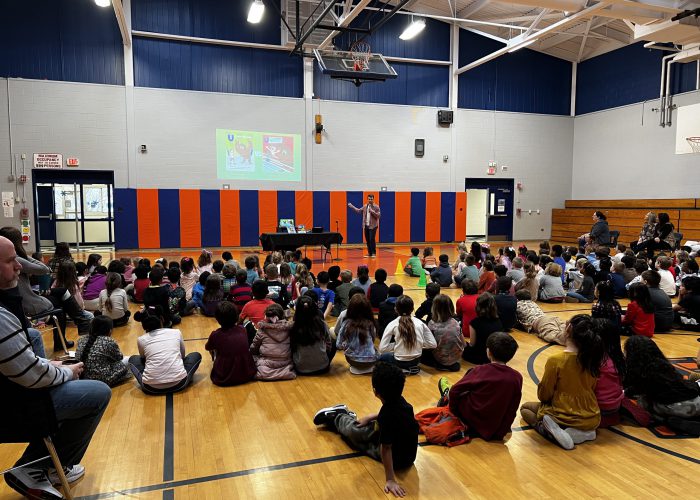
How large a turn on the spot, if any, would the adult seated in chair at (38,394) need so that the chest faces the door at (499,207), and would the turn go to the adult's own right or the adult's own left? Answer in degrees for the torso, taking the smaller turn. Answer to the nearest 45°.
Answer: approximately 45° to the adult's own left

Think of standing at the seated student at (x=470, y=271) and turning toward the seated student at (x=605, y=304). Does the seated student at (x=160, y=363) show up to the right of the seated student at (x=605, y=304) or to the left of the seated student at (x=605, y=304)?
right

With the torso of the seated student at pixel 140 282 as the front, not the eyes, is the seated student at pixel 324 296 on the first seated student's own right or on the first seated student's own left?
on the first seated student's own right

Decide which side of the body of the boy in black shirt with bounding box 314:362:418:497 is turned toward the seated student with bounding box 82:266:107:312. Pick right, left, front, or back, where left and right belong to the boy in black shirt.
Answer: front

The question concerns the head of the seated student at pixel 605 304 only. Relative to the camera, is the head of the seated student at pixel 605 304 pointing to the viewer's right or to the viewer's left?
to the viewer's left

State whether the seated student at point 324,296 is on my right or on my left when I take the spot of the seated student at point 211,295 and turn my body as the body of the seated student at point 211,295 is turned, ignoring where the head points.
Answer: on my right

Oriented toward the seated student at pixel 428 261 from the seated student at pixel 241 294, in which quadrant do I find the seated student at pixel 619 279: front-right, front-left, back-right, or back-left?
front-right

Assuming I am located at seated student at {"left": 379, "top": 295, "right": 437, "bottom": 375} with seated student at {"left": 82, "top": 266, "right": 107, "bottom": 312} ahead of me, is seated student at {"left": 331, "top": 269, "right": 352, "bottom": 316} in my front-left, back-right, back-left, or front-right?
front-right

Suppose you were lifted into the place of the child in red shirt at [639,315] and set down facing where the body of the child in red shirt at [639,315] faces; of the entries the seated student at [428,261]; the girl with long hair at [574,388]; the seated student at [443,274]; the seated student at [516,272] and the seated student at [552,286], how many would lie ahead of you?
4

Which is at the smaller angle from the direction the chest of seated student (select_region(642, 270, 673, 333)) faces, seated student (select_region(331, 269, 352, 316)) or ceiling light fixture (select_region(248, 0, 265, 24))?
the ceiling light fixture

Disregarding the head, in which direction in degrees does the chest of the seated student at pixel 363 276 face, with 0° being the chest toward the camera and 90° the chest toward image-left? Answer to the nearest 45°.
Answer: approximately 180°

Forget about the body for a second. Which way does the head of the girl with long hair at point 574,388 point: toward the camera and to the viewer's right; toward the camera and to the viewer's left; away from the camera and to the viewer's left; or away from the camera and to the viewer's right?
away from the camera and to the viewer's left

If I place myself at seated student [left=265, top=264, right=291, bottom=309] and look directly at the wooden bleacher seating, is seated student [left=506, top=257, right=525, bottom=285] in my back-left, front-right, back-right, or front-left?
front-right

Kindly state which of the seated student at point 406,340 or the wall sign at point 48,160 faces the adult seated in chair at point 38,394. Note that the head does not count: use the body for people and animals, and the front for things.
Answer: the wall sign

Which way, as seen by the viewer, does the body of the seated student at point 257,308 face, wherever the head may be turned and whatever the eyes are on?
away from the camera

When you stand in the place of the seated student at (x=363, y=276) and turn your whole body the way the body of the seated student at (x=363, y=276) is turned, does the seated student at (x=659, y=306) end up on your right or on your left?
on your right
